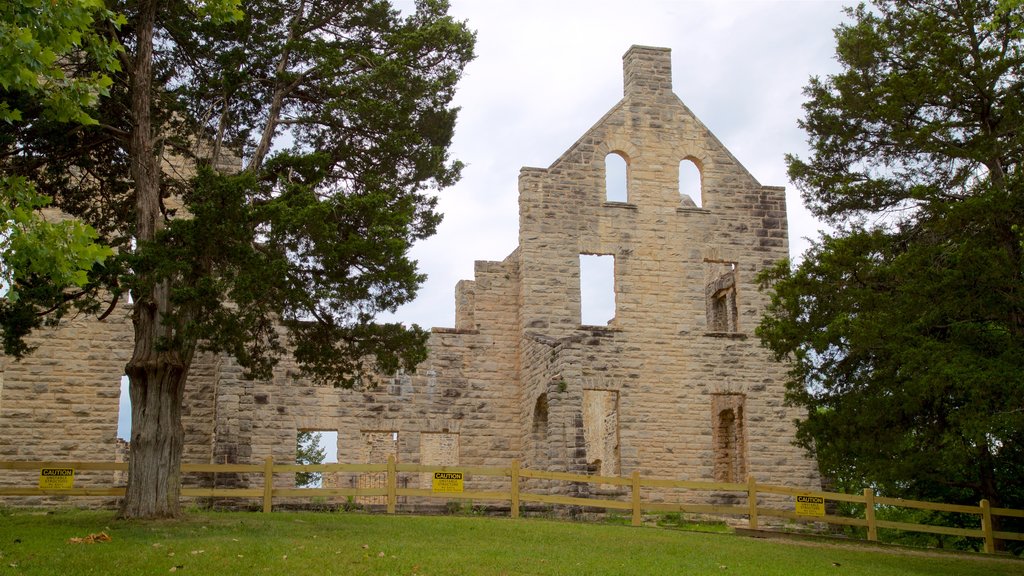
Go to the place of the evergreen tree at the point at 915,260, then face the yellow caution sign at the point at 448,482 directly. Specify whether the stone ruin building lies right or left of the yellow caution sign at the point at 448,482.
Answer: right

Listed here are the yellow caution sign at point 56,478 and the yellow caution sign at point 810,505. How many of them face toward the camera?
2

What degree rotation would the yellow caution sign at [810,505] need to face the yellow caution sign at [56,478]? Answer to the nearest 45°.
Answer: approximately 45° to its right

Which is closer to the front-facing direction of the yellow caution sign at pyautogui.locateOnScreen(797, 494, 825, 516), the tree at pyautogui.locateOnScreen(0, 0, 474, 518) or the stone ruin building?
the tree

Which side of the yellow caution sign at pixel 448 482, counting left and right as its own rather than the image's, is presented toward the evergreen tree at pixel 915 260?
left

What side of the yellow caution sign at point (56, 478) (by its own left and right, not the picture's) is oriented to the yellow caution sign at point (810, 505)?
left

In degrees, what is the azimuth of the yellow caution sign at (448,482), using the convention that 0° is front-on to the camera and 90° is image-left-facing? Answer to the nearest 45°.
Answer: approximately 0°

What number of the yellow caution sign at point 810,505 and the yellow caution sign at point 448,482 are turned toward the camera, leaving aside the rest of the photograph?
2
